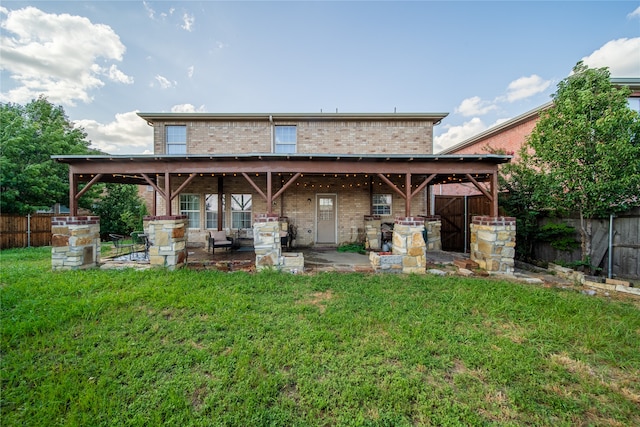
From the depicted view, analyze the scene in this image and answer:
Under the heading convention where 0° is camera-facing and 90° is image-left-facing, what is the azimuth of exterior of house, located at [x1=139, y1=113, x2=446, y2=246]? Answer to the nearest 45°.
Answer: approximately 180°

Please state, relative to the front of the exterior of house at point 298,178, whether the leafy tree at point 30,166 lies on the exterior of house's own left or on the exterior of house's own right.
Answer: on the exterior of house's own left
